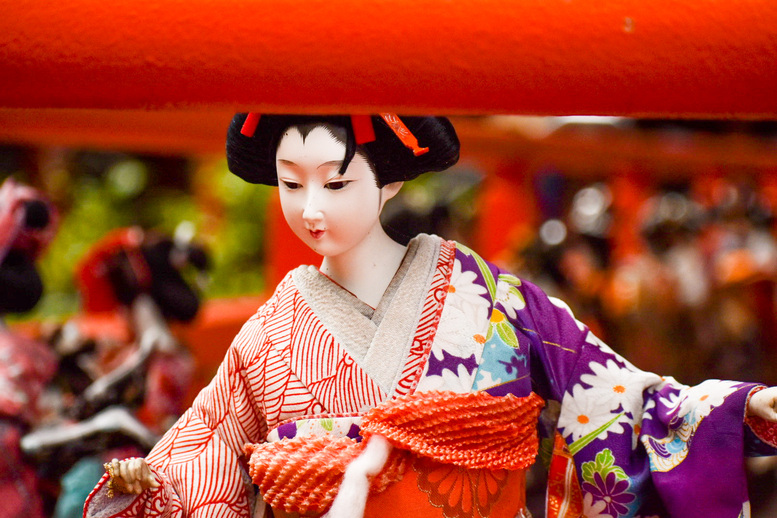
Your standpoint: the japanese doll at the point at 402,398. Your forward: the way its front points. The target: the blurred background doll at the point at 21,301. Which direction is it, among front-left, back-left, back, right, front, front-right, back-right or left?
back-right

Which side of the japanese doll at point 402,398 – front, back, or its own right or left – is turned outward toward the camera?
front
